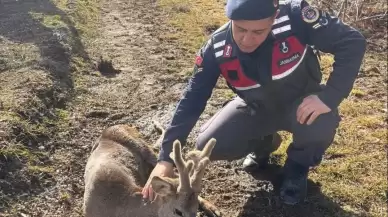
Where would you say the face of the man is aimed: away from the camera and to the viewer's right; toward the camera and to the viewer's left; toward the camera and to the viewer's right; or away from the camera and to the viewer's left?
toward the camera and to the viewer's left

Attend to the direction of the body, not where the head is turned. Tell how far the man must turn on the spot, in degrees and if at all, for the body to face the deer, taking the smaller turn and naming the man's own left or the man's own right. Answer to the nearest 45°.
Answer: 0° — they already face it

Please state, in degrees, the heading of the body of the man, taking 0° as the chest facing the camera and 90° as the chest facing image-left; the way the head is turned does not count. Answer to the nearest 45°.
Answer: approximately 45°
